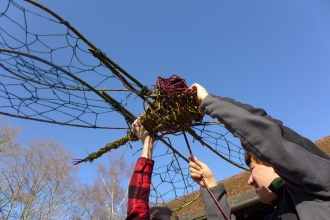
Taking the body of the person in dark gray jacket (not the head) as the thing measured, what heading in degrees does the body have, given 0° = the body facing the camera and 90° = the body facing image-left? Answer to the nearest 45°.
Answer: approximately 90°

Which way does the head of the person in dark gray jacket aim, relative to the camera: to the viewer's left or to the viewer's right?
to the viewer's left
